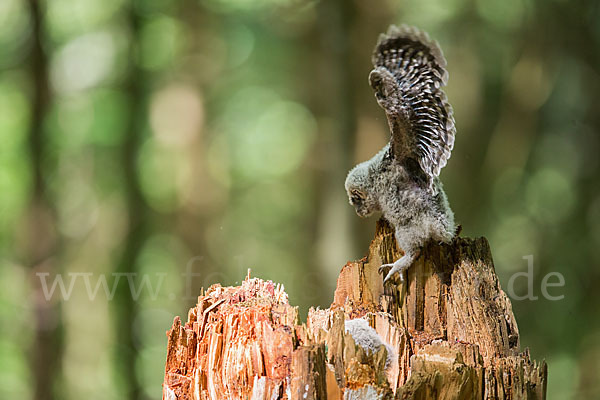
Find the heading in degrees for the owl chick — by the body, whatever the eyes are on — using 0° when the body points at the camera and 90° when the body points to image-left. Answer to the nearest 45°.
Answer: approximately 90°

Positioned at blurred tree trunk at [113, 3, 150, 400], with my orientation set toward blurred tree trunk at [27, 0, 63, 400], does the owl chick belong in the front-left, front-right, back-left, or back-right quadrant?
back-left

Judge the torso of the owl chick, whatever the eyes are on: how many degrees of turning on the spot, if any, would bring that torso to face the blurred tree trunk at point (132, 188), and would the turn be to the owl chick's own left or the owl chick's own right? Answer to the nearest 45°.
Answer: approximately 45° to the owl chick's own right

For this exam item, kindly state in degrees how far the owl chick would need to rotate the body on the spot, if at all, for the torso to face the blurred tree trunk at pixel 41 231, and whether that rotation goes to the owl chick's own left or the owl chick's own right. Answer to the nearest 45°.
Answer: approximately 45° to the owl chick's own right
